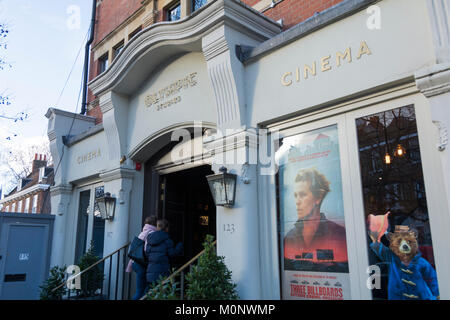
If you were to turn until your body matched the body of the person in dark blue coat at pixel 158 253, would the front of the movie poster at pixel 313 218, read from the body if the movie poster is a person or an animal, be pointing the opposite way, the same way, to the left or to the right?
the opposite way

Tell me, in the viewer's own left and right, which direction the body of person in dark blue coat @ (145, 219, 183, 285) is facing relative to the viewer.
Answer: facing away from the viewer and to the right of the viewer

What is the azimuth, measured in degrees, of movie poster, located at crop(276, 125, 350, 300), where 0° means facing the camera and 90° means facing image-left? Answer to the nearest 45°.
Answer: approximately 45°

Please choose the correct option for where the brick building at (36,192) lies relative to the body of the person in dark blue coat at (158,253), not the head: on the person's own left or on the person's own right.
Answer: on the person's own left

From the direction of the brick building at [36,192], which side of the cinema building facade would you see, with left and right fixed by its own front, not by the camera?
right

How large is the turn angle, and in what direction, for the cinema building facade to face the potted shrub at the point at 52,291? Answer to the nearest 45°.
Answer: approximately 90° to its right

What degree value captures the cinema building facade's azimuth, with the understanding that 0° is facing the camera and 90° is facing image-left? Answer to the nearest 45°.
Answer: approximately 45°

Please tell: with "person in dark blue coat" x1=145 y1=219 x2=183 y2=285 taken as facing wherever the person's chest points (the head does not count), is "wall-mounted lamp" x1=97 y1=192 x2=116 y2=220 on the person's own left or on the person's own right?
on the person's own left

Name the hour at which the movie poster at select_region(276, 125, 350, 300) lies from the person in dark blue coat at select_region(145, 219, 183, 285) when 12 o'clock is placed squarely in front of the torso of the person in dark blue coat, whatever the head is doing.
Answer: The movie poster is roughly at 3 o'clock from the person in dark blue coat.

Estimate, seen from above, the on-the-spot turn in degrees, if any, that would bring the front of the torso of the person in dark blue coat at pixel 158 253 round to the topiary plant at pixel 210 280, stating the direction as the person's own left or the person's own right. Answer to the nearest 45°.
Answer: approximately 90° to the person's own right
